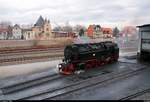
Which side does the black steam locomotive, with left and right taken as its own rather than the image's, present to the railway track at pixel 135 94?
left

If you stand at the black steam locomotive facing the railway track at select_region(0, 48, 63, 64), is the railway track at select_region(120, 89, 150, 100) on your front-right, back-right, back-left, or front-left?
back-left

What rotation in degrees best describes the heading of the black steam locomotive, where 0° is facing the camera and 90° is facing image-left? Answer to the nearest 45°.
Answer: approximately 45°

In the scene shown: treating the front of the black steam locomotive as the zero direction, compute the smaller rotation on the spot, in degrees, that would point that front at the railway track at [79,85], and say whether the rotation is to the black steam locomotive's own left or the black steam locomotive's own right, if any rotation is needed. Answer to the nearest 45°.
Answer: approximately 45° to the black steam locomotive's own left

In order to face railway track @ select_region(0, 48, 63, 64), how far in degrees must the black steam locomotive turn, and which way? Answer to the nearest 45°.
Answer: approximately 90° to its right

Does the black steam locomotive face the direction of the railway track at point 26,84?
yes
